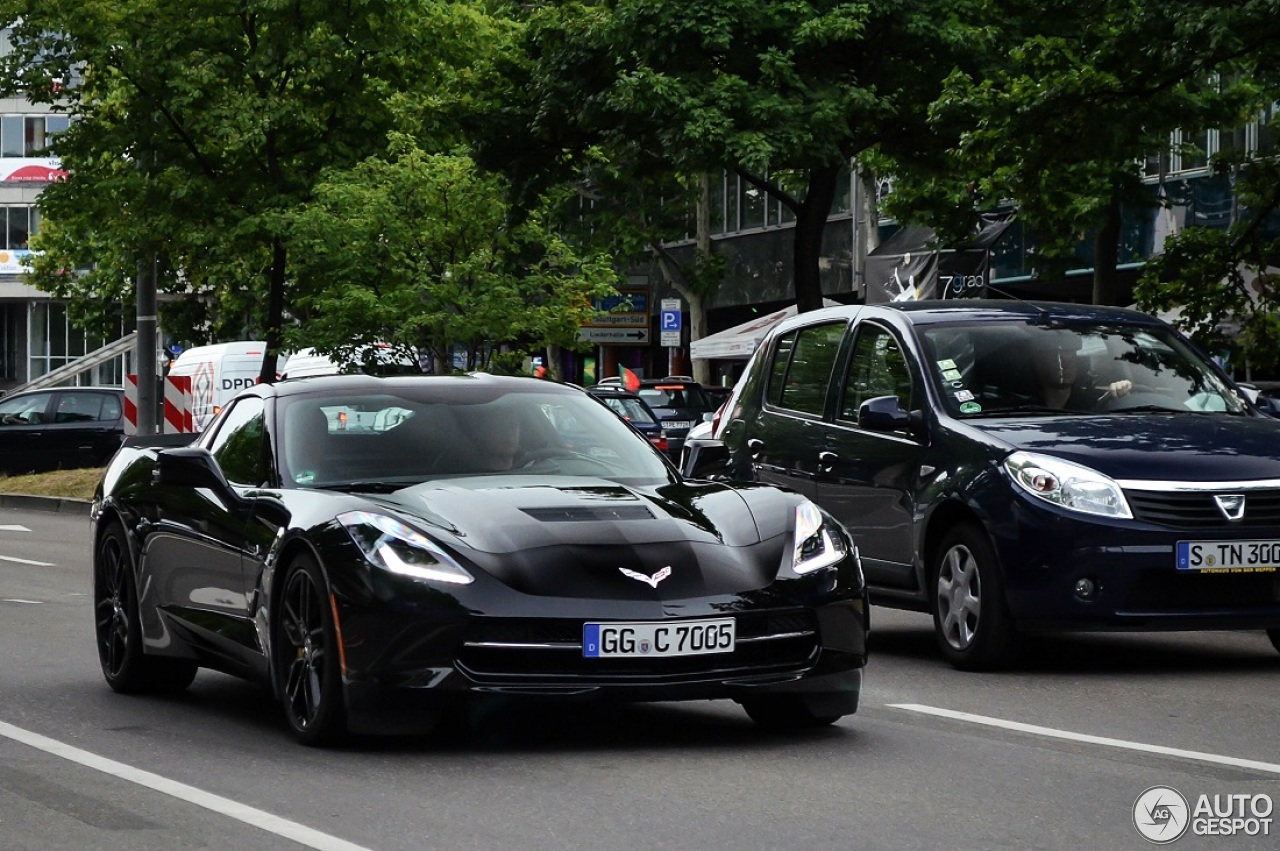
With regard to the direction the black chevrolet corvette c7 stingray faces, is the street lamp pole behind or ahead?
behind

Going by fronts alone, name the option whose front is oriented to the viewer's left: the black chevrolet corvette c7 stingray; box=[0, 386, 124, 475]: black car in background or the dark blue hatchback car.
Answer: the black car in background

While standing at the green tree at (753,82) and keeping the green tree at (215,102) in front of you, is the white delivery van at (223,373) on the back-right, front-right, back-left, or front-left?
front-right

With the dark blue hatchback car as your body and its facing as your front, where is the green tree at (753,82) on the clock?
The green tree is roughly at 7 o'clock from the dark blue hatchback car.

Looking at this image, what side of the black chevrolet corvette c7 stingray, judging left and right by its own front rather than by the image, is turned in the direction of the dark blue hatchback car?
left

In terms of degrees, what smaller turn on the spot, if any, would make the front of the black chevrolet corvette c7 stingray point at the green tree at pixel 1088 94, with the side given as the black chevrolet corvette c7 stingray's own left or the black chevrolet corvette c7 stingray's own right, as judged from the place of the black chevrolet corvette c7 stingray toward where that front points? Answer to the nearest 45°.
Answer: approximately 90° to the black chevrolet corvette c7 stingray's own left

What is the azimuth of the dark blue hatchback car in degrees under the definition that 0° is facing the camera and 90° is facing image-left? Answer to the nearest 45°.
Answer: approximately 315°

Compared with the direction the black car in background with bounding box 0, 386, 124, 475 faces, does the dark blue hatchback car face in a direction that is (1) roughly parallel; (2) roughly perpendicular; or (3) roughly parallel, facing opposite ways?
roughly perpendicular

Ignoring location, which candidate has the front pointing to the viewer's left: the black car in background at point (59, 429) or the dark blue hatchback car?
the black car in background

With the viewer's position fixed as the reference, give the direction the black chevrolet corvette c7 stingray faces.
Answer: facing the viewer and to the right of the viewer

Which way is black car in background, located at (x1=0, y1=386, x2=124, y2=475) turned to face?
to the viewer's left
